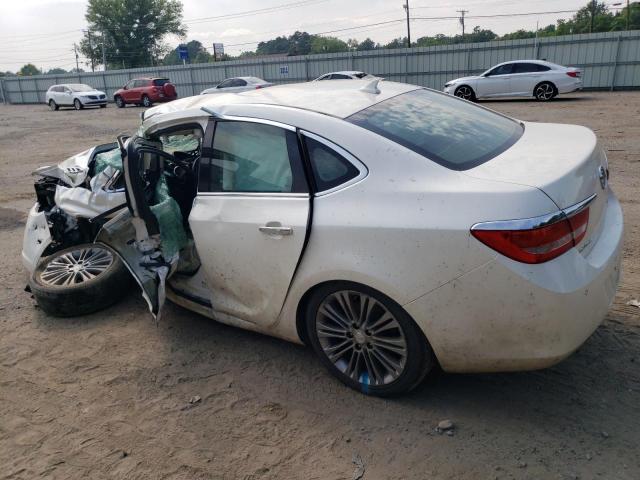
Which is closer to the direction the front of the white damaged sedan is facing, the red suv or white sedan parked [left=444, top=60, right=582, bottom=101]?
the red suv

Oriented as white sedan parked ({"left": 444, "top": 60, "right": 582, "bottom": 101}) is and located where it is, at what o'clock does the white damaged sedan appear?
The white damaged sedan is roughly at 9 o'clock from the white sedan parked.

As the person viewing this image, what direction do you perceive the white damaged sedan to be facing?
facing away from the viewer and to the left of the viewer

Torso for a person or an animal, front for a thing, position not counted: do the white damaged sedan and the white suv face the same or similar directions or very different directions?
very different directions

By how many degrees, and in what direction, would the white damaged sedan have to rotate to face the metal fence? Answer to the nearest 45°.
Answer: approximately 45° to its right

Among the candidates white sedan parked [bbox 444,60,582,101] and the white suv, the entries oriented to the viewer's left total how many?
1

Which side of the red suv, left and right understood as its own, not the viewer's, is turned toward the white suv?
front

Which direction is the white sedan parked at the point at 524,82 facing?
to the viewer's left

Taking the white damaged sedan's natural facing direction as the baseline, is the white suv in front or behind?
in front
